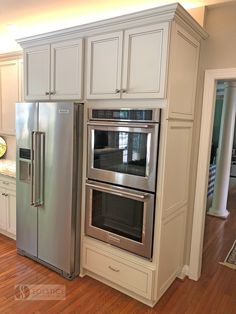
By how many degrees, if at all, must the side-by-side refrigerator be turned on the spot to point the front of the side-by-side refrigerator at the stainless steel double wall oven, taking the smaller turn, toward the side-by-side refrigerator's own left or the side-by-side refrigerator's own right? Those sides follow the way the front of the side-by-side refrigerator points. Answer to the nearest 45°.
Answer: approximately 90° to the side-by-side refrigerator's own left

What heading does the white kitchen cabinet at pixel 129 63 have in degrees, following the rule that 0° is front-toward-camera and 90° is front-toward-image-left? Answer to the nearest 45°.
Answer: approximately 45°

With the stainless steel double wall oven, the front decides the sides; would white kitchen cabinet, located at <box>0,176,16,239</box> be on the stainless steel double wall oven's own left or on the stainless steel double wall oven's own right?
on the stainless steel double wall oven's own right

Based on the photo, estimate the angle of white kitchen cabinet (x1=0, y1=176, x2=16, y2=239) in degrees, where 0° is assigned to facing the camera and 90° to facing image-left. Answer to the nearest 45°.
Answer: approximately 45°

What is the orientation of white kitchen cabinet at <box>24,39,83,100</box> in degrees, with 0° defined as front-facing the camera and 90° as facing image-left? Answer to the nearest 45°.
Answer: approximately 45°

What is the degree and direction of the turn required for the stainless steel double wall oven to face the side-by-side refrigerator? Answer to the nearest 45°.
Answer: approximately 90° to its right

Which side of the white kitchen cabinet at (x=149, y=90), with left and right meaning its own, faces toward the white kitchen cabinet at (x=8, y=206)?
right

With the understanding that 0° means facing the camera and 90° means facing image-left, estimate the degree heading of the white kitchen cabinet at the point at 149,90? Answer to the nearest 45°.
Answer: approximately 45°

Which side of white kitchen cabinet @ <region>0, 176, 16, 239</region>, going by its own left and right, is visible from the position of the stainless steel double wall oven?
left

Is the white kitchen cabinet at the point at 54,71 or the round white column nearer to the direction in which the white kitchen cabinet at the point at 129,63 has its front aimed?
the white kitchen cabinet
